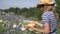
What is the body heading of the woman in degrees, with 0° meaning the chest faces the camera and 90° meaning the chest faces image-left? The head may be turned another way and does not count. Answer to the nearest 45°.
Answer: approximately 90°
